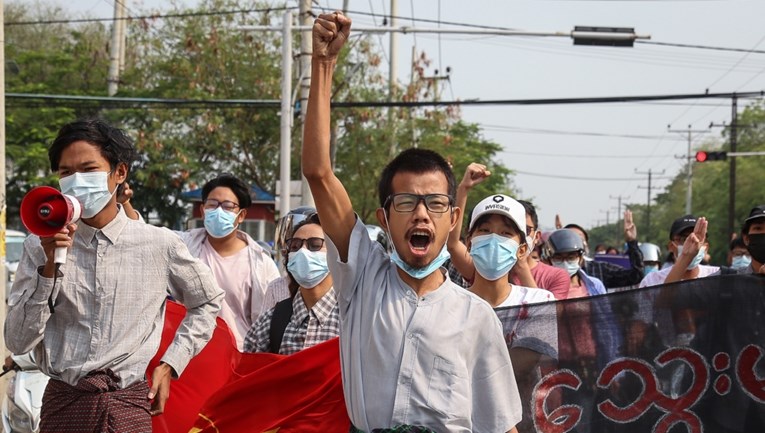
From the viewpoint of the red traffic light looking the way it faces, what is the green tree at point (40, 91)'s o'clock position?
The green tree is roughly at 2 o'clock from the red traffic light.

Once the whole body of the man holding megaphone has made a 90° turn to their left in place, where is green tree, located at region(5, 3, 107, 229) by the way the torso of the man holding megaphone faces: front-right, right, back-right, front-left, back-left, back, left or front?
back-left

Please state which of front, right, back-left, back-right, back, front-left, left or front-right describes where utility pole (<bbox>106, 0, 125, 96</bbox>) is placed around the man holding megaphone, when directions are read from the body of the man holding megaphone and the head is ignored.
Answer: back-right

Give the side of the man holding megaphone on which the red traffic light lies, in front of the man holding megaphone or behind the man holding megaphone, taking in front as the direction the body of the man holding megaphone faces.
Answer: behind

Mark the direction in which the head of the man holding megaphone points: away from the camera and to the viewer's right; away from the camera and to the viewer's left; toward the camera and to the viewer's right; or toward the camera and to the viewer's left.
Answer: toward the camera and to the viewer's left

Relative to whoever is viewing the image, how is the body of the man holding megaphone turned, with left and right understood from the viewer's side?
facing the viewer and to the left of the viewer

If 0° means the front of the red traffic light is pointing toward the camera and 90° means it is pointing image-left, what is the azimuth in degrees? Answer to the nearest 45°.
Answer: approximately 0°

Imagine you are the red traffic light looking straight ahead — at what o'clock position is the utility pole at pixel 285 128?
The utility pole is roughly at 1 o'clock from the red traffic light.

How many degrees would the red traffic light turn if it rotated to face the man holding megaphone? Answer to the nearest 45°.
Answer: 0° — it already faces them

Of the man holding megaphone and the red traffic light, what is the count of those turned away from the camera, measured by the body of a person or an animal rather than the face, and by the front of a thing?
0
